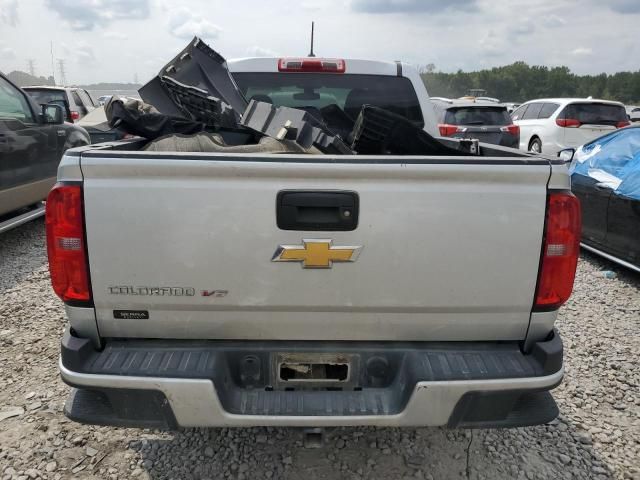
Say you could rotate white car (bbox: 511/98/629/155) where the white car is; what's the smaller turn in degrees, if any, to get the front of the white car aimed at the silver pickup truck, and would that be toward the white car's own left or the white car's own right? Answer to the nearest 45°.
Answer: approximately 135° to the white car's own left

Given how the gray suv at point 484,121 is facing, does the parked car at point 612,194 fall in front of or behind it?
behind

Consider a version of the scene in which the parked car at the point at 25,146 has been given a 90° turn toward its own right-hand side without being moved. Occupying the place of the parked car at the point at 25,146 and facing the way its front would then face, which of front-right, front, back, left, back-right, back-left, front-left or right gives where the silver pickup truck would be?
front-right

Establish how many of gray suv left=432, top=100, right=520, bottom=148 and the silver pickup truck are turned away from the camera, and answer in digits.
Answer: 2

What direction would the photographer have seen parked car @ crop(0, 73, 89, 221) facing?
facing away from the viewer and to the right of the viewer

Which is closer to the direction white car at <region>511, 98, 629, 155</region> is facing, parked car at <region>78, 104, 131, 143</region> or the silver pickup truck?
the parked car

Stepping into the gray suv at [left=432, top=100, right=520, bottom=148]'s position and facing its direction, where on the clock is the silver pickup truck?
The silver pickup truck is roughly at 6 o'clock from the gray suv.

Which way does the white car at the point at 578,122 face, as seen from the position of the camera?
facing away from the viewer and to the left of the viewer

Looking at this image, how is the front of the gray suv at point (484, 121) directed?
away from the camera

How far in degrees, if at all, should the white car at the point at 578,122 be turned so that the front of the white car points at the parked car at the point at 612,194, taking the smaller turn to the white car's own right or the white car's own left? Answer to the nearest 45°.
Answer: approximately 135° to the white car's own left

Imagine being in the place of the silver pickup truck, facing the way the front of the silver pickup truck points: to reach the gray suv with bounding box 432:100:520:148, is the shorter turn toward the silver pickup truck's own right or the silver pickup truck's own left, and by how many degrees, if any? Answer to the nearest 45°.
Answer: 0° — it already faces it

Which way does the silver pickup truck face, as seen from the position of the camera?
facing away from the viewer
